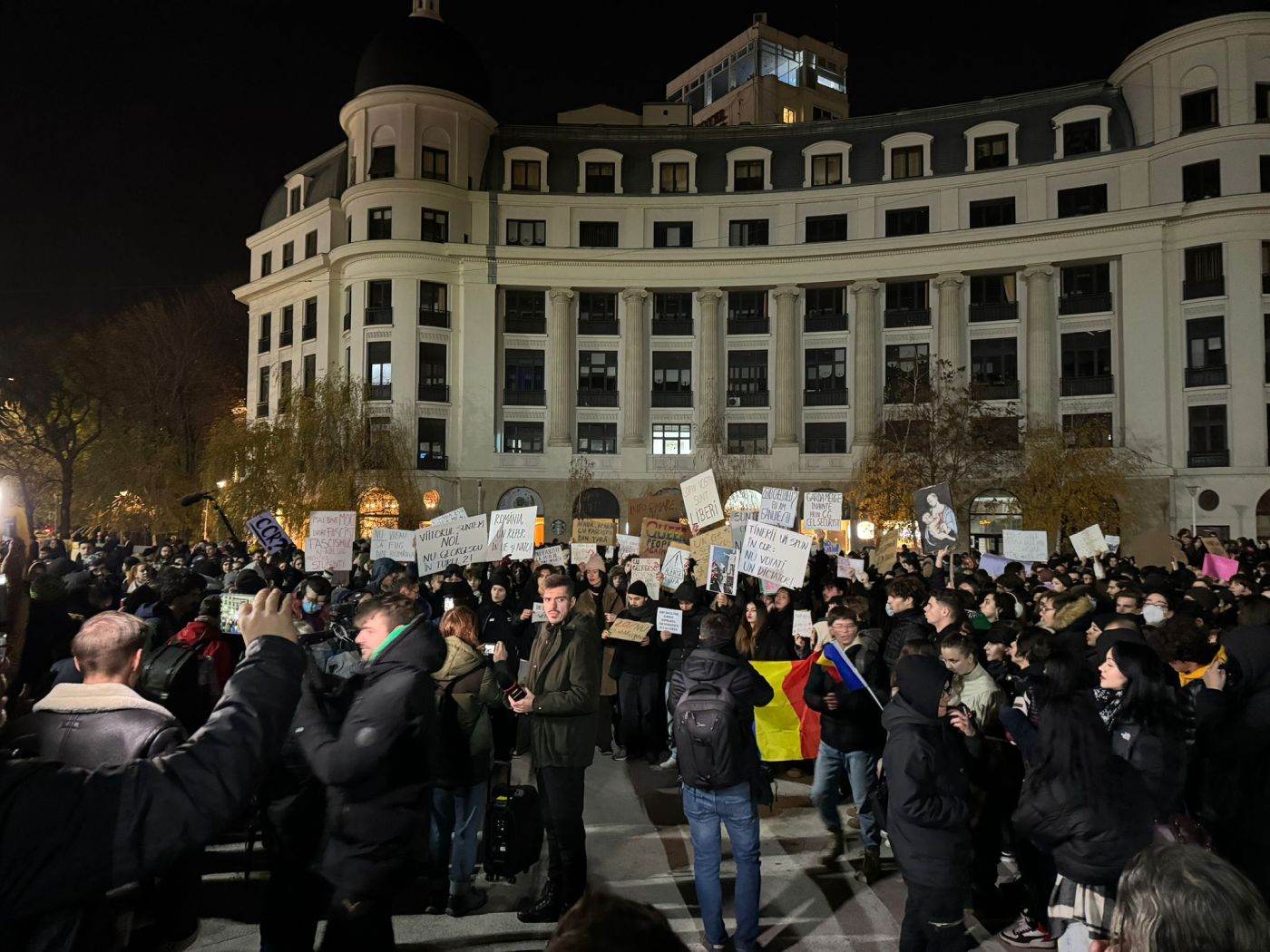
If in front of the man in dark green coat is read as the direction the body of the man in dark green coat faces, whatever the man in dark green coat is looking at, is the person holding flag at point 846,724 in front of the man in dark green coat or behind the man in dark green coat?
behind

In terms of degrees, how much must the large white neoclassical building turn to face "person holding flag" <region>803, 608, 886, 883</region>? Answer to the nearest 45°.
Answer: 0° — it already faces them

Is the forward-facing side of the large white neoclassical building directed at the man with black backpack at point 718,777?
yes

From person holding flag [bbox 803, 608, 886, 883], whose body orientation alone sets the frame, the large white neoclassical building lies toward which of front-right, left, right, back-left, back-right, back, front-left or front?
back

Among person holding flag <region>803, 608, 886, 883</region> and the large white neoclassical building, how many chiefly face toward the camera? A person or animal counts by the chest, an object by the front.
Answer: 2

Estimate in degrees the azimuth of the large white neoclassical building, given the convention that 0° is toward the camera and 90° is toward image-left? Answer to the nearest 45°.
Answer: approximately 0°

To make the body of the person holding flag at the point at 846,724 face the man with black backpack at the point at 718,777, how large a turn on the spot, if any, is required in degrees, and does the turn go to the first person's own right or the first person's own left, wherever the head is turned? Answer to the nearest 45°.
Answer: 0° — they already face them

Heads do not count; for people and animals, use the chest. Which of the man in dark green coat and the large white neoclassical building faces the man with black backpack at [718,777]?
the large white neoclassical building

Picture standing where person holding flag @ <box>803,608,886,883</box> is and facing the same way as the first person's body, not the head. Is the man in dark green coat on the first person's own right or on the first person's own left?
on the first person's own right

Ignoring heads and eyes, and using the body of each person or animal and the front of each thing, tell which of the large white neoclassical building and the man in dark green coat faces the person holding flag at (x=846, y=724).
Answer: the large white neoclassical building

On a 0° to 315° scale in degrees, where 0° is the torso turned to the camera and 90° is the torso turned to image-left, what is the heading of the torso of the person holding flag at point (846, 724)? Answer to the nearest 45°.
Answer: approximately 0°

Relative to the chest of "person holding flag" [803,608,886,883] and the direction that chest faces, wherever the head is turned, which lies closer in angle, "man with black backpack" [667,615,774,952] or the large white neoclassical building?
the man with black backpack

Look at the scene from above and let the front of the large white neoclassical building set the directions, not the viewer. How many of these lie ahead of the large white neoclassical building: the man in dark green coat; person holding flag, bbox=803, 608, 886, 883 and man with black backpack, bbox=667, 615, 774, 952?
3

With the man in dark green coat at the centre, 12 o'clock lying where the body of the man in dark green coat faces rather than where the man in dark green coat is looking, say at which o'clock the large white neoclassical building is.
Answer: The large white neoclassical building is roughly at 5 o'clock from the man in dark green coat.
